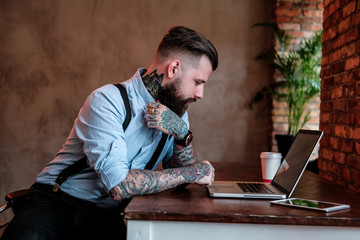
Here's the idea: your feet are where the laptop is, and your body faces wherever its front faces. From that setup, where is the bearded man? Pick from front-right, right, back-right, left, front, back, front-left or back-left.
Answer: front

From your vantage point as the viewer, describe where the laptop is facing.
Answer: facing to the left of the viewer

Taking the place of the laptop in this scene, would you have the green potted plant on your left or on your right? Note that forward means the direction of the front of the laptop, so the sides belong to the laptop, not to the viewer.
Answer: on your right

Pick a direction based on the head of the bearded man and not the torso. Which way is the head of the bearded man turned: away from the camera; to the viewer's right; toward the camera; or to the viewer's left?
to the viewer's right

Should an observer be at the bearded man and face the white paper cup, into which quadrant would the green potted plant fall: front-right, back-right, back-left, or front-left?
front-left
